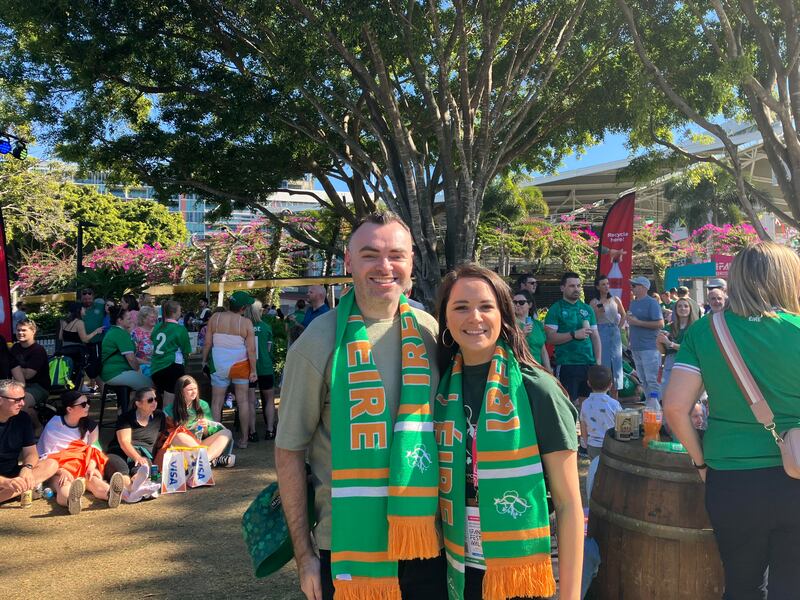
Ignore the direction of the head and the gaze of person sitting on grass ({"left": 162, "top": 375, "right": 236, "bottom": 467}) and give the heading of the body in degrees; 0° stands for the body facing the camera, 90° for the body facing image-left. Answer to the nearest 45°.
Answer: approximately 315°

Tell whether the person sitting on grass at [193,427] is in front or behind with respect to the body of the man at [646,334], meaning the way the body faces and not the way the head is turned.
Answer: in front

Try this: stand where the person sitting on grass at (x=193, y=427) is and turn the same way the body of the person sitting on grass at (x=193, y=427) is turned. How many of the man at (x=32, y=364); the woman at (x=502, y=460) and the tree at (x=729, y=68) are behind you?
1

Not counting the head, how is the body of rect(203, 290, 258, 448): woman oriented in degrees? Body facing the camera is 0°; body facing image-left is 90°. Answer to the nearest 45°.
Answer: approximately 180°

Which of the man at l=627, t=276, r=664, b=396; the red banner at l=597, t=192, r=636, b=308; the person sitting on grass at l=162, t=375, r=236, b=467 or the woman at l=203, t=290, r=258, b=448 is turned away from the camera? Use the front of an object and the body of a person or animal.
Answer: the woman

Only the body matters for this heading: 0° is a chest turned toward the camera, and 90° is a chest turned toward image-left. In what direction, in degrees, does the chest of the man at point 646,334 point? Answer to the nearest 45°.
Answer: approximately 45°

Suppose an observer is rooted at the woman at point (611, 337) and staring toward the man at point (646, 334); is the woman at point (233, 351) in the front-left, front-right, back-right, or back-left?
back-right

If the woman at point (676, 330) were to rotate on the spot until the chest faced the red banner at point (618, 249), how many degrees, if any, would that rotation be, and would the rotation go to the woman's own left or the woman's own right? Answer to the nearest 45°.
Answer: approximately 135° to the woman's own right
